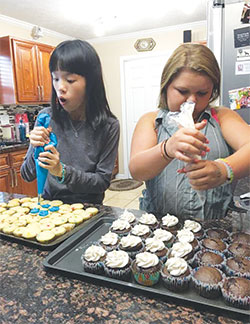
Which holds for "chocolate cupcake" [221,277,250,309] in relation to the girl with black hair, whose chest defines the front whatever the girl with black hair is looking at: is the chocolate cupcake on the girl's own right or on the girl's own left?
on the girl's own left

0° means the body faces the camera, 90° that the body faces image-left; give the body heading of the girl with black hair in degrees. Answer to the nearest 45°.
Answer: approximately 45°

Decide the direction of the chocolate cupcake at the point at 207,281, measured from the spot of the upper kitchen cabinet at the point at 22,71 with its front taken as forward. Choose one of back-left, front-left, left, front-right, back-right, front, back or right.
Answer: front-right

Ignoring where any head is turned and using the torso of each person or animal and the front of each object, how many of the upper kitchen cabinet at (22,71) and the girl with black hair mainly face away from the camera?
0

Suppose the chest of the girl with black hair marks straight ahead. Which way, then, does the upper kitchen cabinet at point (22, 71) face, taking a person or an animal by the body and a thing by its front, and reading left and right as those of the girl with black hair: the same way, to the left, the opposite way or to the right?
to the left

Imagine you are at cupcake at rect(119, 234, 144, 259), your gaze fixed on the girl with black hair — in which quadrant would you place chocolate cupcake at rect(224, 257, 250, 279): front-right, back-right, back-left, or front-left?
back-right

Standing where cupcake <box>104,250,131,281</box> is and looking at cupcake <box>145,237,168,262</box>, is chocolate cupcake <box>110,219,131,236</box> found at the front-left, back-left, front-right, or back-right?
front-left

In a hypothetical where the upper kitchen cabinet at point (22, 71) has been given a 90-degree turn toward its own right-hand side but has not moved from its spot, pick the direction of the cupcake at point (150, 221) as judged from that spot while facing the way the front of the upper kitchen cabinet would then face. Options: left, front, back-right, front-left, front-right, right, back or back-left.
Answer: front-left

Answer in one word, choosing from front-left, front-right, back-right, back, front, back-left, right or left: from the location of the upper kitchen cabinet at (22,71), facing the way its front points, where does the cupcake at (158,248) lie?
front-right

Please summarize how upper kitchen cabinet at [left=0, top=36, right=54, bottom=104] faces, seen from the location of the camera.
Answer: facing the viewer and to the right of the viewer

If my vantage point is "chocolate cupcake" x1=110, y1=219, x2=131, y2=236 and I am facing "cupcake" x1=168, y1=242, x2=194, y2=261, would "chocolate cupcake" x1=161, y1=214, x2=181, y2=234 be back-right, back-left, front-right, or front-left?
front-left

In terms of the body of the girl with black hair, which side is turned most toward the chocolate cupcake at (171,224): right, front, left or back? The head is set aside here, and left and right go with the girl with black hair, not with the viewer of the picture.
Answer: left

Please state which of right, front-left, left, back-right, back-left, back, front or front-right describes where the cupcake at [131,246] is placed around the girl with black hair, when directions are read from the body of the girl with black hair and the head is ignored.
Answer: front-left

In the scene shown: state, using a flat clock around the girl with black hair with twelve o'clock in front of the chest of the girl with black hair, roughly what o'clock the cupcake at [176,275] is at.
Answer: The cupcake is roughly at 10 o'clock from the girl with black hair.
